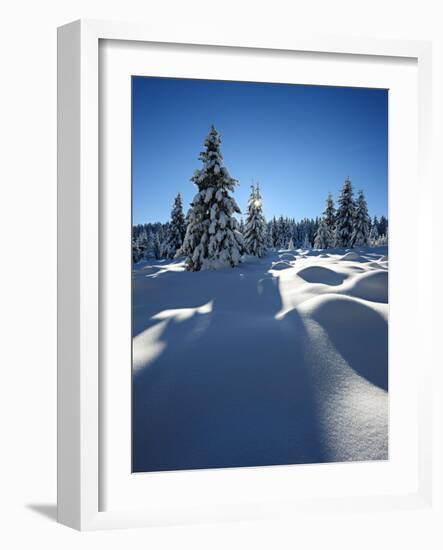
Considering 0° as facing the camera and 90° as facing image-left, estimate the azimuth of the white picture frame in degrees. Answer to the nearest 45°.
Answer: approximately 315°
